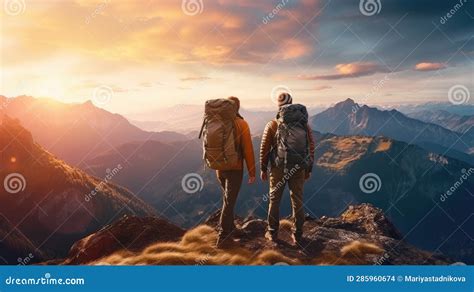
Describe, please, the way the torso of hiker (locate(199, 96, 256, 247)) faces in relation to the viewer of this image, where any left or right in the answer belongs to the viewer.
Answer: facing away from the viewer and to the right of the viewer
